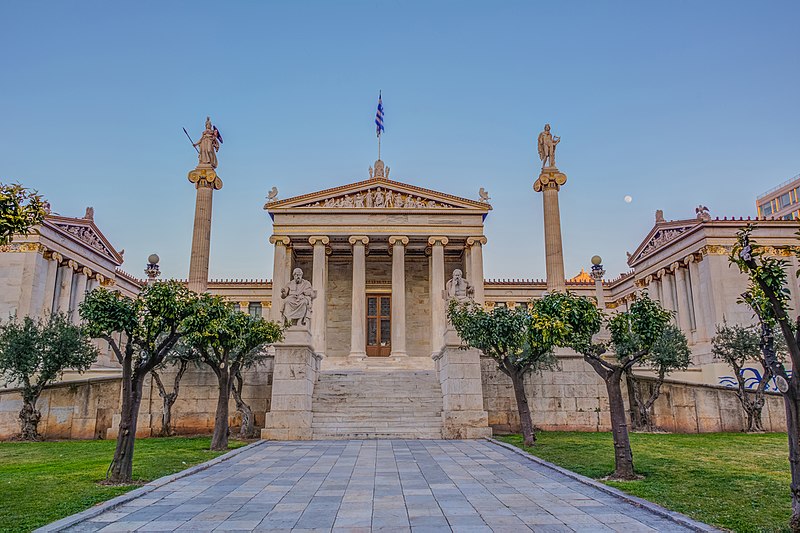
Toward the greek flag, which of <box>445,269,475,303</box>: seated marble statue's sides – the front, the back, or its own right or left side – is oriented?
back

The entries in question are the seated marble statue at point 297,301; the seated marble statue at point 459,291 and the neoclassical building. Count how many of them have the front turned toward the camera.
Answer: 3

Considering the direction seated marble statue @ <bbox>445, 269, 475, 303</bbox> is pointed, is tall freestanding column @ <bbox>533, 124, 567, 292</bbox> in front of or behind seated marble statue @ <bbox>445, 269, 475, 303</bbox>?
behind

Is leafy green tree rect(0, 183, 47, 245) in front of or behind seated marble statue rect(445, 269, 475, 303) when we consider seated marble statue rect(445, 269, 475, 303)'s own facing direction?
in front

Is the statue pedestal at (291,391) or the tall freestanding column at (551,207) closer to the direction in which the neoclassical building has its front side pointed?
the statue pedestal

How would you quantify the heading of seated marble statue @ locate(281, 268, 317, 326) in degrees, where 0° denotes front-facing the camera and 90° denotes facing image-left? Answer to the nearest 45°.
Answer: approximately 0°

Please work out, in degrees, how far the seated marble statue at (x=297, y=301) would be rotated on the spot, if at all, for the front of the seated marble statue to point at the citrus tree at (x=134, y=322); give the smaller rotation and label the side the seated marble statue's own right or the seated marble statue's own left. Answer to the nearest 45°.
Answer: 0° — it already faces it

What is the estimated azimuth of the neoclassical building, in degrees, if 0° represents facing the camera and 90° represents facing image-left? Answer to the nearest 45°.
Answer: approximately 0°
